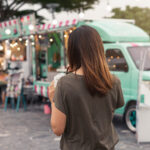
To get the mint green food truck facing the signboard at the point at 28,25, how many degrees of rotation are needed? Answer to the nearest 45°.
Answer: approximately 180°

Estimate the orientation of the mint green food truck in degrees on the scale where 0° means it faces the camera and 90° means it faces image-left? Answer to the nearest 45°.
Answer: approximately 315°

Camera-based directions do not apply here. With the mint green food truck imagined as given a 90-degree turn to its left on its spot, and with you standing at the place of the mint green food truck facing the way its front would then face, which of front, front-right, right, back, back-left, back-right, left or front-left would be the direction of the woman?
back-right

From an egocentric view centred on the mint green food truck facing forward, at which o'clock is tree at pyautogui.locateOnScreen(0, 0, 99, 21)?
The tree is roughly at 7 o'clock from the mint green food truck.

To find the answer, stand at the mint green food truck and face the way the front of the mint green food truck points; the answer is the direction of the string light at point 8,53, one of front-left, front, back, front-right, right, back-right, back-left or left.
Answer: back

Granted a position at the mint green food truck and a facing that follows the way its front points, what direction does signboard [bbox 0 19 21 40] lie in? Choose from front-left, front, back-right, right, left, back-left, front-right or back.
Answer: back

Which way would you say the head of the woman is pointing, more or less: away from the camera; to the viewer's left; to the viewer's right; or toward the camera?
away from the camera
